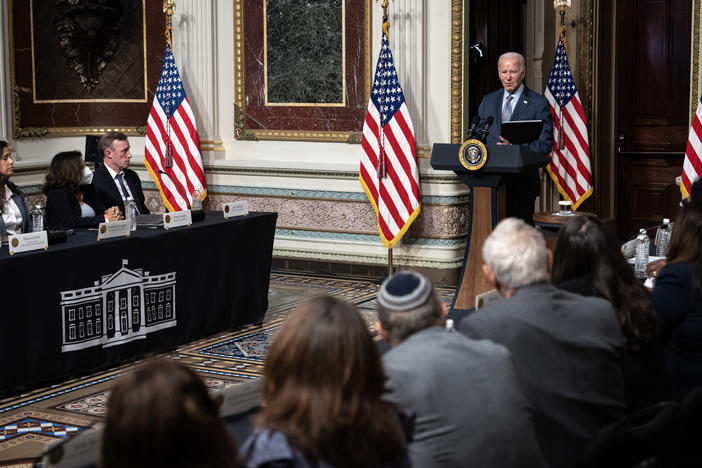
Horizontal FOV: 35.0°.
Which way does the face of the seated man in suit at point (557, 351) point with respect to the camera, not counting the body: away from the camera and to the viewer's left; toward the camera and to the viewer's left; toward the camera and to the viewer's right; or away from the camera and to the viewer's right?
away from the camera and to the viewer's left

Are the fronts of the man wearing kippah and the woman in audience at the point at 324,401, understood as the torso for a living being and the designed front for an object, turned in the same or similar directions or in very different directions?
same or similar directions

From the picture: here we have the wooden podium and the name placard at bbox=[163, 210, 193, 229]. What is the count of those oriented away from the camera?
0

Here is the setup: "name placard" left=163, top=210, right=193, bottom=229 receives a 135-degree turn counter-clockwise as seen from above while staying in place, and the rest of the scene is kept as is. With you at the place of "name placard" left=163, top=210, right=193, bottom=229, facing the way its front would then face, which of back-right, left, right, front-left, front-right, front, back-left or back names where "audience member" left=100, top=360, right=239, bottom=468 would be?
back

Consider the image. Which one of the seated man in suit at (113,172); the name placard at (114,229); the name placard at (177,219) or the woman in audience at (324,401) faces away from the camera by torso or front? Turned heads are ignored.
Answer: the woman in audience

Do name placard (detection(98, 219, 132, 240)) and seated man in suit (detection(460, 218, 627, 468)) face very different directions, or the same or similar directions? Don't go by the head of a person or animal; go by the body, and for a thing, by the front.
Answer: very different directions

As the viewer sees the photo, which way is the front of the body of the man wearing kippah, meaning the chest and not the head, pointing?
away from the camera

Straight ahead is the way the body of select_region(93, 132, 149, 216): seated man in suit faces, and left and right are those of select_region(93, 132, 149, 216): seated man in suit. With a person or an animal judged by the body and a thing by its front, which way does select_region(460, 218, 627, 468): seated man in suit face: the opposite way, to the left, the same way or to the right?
the opposite way

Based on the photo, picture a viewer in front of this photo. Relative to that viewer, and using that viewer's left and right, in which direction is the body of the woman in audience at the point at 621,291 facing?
facing away from the viewer and to the left of the viewer

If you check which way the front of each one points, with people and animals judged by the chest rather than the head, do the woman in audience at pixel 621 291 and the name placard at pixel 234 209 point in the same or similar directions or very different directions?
very different directions

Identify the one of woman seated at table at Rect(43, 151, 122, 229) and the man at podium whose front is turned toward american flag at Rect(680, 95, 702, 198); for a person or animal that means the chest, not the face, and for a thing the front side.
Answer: the woman seated at table

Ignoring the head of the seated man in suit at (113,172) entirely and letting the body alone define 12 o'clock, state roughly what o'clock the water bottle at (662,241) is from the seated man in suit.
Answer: The water bottle is roughly at 12 o'clock from the seated man in suit.

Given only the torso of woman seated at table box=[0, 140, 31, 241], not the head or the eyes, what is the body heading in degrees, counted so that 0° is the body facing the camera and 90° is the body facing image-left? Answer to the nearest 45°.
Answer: approximately 315°

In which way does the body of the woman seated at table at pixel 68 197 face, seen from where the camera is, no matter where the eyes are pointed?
to the viewer's right

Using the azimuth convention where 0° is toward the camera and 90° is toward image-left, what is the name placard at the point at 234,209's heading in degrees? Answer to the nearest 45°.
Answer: approximately 315°

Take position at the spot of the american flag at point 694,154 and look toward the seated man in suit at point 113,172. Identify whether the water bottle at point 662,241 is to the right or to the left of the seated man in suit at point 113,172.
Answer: left

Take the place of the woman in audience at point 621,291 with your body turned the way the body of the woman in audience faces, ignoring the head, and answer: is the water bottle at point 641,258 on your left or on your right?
on your right

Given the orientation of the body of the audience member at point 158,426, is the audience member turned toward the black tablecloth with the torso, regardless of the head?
yes
